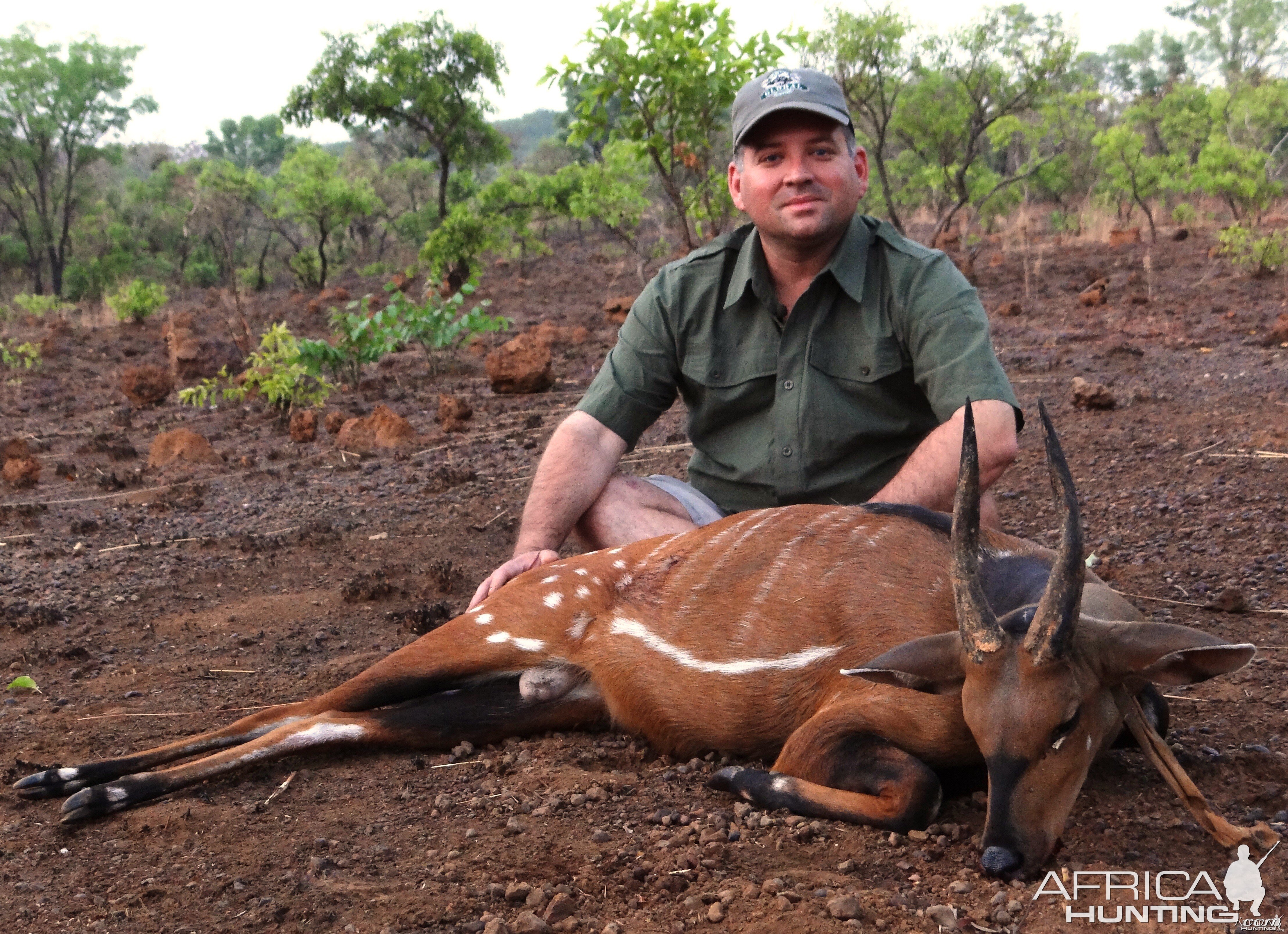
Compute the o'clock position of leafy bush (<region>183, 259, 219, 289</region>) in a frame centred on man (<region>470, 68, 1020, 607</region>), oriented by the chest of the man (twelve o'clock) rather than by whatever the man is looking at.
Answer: The leafy bush is roughly at 5 o'clock from the man.

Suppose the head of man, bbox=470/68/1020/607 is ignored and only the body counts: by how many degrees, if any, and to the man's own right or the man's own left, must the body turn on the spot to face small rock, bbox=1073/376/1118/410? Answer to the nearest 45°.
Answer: approximately 135° to the man's own left

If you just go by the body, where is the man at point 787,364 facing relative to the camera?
toward the camera

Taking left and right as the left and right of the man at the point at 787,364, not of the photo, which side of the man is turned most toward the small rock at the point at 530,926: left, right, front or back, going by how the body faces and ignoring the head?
front

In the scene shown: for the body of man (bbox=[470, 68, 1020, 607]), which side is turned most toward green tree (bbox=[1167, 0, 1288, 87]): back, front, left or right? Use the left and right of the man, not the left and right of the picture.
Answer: back

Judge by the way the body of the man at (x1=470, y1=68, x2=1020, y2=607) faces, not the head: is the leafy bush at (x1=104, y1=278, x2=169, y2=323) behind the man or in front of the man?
behind

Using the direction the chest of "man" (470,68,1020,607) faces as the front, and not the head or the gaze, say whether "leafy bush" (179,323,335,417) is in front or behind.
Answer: behind

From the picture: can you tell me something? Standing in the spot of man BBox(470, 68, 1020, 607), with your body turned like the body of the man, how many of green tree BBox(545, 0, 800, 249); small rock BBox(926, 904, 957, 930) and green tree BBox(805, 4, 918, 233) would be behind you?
2

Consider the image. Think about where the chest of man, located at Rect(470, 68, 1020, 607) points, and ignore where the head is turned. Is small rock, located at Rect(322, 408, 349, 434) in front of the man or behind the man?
behind

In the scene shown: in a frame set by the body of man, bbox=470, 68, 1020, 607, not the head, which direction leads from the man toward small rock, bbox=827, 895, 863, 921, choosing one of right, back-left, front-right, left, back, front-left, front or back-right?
front

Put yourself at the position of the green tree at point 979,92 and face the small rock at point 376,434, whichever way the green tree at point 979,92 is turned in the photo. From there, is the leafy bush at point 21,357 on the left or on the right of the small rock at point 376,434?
right

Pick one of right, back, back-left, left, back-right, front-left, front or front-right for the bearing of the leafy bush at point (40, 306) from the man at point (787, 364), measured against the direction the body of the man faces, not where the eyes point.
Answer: back-right

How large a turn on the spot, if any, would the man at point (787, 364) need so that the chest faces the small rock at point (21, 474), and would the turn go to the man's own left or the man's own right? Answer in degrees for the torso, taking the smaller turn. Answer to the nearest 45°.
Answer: approximately 135° to the man's own right

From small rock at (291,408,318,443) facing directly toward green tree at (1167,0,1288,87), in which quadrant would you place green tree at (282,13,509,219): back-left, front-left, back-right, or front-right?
front-left

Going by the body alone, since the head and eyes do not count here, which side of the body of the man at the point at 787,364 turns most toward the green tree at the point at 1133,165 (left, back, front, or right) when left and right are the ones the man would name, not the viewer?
back
